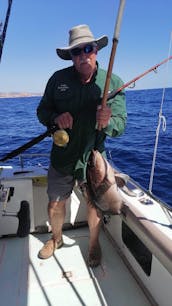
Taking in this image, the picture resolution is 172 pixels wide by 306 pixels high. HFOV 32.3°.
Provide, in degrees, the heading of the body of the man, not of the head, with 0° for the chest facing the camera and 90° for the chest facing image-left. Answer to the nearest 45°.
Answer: approximately 0°
